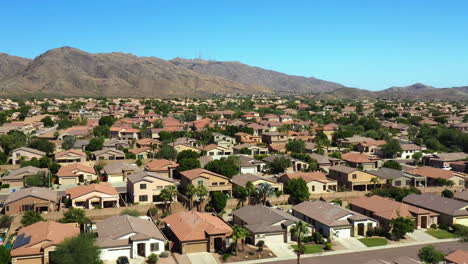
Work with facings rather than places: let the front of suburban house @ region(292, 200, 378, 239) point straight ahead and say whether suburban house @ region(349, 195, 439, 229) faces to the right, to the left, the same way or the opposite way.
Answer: the same way

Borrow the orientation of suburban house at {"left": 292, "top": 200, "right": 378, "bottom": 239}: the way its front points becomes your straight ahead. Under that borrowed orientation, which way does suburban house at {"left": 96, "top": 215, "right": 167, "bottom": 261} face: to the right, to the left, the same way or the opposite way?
the same way

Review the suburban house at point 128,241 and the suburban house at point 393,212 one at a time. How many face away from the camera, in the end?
0

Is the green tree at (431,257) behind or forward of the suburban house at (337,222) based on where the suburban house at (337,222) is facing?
forward

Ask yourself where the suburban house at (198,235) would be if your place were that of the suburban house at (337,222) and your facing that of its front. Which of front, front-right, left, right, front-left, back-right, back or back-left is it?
right

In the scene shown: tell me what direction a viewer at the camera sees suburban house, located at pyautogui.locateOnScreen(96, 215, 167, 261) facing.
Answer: facing the viewer

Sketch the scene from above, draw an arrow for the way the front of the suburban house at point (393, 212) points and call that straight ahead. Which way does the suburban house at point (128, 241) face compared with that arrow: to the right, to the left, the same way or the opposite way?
the same way

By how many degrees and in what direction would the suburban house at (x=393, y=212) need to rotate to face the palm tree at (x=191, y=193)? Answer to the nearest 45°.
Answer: approximately 135° to its right

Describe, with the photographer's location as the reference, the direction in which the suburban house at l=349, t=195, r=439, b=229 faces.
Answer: facing the viewer and to the right of the viewer

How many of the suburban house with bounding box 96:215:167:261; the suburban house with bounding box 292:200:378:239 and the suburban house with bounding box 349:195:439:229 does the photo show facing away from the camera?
0

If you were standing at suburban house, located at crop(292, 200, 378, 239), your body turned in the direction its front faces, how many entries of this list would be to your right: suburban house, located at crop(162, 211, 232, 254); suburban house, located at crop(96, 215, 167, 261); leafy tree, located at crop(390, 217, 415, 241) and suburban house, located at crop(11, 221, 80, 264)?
3

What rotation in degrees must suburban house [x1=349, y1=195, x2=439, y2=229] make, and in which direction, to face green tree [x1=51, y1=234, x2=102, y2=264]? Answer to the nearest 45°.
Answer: approximately 90° to its right

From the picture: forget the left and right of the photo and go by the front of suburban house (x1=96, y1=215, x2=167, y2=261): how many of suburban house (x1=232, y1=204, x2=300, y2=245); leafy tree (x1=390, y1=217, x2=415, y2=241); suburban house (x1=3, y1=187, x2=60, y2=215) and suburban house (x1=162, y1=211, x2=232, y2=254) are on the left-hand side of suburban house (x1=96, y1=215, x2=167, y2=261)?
3

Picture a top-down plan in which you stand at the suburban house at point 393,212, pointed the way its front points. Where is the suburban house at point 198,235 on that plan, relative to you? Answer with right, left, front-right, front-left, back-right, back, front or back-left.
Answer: right

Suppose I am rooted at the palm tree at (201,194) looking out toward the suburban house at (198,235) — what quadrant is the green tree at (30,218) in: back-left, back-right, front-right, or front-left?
front-right
